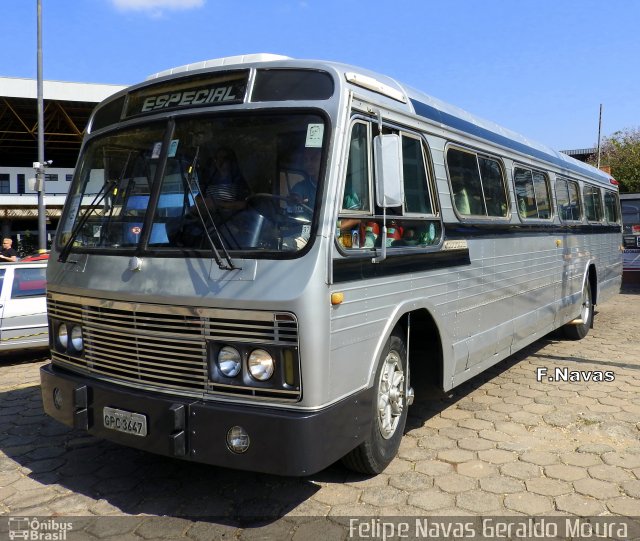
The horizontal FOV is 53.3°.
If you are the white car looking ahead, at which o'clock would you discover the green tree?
The green tree is roughly at 5 o'clock from the white car.

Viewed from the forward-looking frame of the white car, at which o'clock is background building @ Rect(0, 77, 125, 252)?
The background building is roughly at 3 o'clock from the white car.

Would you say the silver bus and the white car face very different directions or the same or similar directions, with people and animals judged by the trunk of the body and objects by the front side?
same or similar directions

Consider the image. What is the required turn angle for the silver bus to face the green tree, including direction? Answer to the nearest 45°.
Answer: approximately 180°

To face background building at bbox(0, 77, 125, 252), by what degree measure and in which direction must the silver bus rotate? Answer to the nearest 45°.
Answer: approximately 90° to its right

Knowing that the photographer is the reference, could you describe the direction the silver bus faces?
facing the viewer and to the left of the viewer

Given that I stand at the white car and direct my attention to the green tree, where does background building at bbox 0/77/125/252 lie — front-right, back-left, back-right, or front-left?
front-left

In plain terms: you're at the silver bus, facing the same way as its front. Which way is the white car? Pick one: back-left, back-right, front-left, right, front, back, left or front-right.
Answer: right

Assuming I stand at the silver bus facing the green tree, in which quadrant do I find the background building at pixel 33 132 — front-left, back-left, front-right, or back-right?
front-left

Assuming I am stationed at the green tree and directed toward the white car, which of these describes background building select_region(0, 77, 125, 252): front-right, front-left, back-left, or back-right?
front-right

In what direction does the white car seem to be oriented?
to the viewer's left
